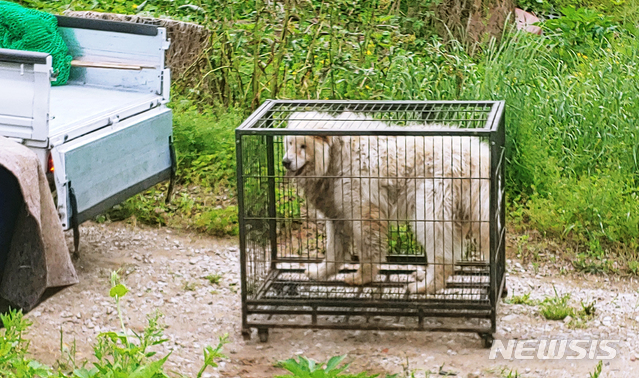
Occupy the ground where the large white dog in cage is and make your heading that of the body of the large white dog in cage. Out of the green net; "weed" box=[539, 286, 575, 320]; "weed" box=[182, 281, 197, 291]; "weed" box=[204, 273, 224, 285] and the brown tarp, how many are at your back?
1

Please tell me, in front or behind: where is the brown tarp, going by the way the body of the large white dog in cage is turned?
in front

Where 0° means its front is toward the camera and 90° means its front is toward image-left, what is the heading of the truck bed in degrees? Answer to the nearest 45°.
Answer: approximately 135°

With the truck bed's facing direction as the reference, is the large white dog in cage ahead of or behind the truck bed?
behind

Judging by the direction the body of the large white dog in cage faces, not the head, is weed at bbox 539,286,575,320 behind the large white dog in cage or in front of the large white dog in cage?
behind

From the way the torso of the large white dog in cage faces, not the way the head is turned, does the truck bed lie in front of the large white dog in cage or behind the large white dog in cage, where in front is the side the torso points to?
in front

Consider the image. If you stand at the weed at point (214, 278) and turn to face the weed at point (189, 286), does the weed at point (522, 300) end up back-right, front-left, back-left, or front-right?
back-left

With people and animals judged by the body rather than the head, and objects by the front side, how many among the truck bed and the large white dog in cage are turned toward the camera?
0

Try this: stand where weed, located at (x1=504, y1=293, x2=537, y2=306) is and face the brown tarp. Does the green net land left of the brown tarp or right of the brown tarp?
right

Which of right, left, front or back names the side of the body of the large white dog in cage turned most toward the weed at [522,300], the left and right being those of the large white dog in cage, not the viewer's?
back

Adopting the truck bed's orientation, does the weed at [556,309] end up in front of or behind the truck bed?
behind

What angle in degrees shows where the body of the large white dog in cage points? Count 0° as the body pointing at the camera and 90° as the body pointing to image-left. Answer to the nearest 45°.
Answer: approximately 90°
